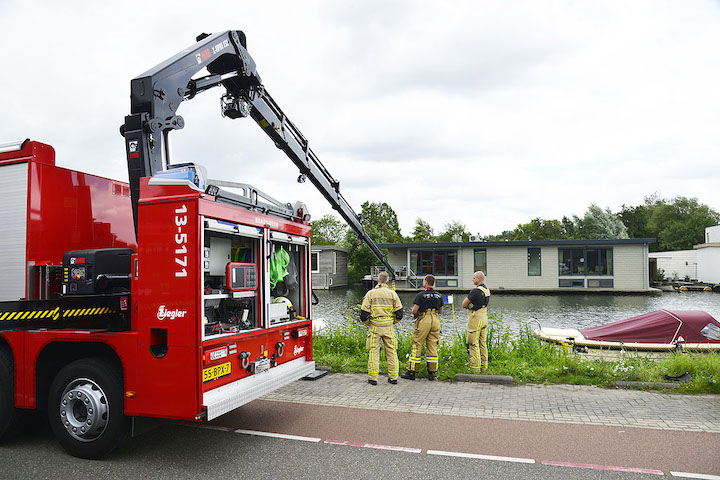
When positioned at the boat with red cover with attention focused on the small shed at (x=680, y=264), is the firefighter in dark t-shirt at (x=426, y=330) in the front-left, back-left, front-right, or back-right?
back-left

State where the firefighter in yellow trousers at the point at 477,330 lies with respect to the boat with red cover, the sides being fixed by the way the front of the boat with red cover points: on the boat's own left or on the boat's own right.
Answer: on the boat's own left

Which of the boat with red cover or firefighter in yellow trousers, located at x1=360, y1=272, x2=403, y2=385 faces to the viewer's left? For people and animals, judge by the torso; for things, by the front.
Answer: the boat with red cover

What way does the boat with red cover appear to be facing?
to the viewer's left

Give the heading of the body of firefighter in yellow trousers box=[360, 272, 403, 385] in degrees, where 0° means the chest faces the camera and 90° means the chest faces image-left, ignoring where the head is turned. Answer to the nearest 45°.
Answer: approximately 180°

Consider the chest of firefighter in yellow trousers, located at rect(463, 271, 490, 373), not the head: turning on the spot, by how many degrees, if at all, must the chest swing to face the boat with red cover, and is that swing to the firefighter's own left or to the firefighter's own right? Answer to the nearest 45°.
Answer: approximately 90° to the firefighter's own right

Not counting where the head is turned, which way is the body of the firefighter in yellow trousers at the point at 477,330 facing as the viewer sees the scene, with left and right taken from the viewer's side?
facing away from the viewer and to the left of the viewer

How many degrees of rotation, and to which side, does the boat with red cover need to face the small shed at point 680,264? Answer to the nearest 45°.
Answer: approximately 90° to its right

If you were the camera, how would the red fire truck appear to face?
facing away from the viewer and to the left of the viewer

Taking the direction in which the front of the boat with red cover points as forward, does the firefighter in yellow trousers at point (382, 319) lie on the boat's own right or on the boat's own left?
on the boat's own left

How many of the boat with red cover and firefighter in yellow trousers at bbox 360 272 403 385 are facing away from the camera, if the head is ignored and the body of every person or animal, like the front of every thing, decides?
1
